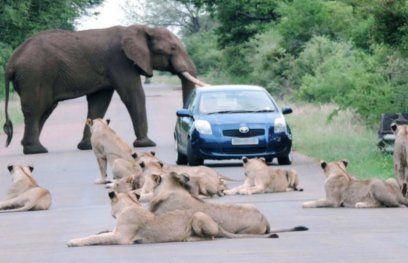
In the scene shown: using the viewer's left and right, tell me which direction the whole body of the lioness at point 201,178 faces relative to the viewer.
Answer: facing to the left of the viewer

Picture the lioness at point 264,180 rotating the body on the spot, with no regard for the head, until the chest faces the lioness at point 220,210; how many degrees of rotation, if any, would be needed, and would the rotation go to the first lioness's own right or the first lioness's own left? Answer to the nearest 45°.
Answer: approximately 90° to the first lioness's own left

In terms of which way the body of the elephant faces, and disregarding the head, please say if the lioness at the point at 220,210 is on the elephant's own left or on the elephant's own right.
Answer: on the elephant's own right

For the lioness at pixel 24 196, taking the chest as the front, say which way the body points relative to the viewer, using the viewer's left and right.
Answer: facing away from the viewer and to the left of the viewer

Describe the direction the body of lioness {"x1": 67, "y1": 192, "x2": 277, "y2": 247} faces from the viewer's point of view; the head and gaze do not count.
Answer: to the viewer's left

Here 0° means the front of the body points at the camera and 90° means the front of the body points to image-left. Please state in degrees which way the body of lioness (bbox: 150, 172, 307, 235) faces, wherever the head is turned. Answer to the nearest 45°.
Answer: approximately 135°

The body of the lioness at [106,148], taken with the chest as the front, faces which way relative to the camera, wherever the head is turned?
to the viewer's left
